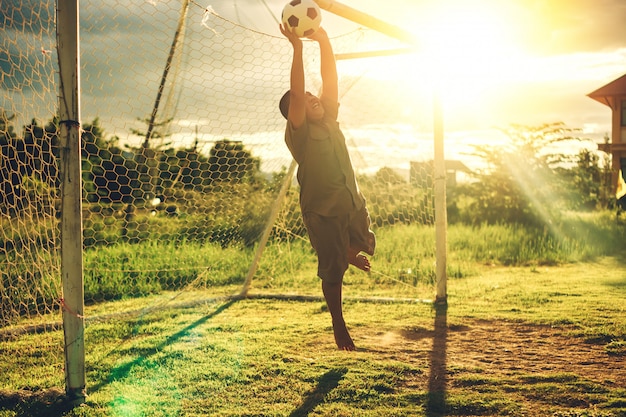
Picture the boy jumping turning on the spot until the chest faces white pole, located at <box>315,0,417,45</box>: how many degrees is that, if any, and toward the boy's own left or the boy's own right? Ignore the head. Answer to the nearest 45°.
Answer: approximately 135° to the boy's own left

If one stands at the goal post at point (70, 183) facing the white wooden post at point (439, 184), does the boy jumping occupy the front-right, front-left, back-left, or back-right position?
front-right

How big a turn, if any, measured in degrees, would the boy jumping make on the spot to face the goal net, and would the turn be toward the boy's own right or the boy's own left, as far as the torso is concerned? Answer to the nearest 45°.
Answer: approximately 180°

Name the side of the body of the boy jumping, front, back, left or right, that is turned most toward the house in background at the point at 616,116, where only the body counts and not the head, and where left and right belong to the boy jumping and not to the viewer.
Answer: left

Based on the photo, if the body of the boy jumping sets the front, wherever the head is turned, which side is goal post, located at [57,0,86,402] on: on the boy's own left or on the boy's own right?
on the boy's own right

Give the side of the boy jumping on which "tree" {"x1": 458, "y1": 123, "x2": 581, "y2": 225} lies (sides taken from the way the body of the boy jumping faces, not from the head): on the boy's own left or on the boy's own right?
on the boy's own left
